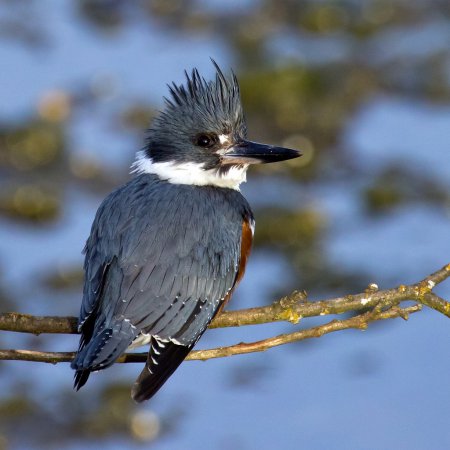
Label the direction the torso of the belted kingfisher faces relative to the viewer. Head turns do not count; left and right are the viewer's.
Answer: facing away from the viewer and to the right of the viewer
